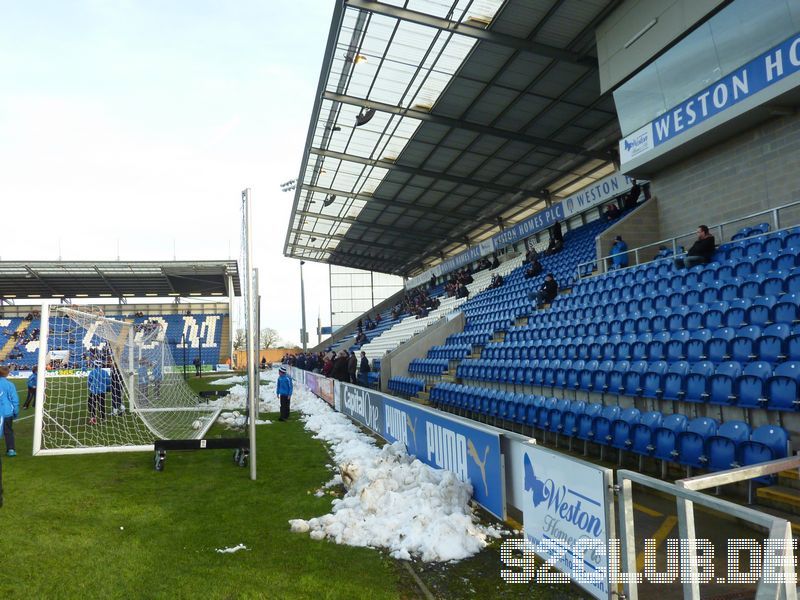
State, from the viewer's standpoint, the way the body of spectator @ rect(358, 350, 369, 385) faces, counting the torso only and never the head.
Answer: to the viewer's left

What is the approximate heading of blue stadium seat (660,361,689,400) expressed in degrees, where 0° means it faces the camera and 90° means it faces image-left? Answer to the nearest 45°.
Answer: approximately 45°

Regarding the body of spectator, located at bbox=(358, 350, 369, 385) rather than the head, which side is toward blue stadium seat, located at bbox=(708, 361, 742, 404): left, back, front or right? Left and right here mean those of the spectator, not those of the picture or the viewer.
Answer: left

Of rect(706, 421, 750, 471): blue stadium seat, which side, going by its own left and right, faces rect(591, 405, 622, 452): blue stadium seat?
right

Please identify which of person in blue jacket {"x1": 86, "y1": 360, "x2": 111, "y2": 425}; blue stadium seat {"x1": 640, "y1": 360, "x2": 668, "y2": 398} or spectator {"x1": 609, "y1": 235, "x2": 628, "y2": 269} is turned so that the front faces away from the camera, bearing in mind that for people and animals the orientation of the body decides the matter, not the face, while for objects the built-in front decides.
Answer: the person in blue jacket

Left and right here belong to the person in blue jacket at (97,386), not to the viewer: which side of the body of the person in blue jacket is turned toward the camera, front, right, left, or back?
back

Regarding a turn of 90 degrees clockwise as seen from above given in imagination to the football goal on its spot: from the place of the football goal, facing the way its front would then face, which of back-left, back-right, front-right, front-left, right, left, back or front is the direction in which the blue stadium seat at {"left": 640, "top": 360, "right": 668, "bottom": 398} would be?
back-right

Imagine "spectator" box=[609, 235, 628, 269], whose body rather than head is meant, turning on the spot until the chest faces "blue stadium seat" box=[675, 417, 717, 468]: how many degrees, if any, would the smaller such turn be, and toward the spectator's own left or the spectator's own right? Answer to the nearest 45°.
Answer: approximately 45° to the spectator's own left

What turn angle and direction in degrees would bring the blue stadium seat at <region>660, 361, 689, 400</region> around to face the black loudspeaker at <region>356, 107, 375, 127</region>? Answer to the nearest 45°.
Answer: approximately 90° to its right

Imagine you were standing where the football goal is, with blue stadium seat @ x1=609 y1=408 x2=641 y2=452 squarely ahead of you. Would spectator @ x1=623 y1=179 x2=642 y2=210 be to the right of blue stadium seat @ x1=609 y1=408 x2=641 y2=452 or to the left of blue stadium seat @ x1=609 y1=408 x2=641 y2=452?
left
